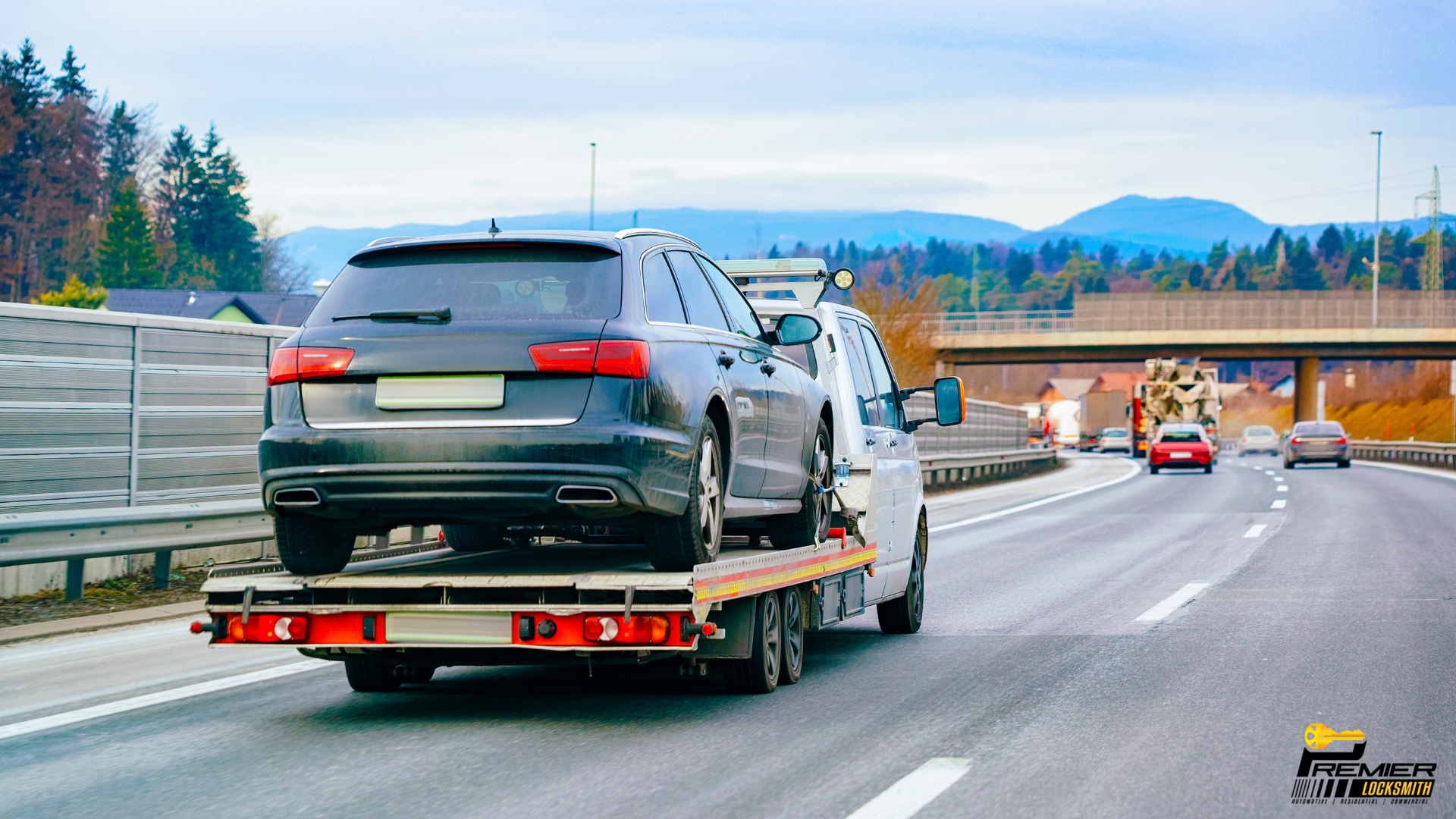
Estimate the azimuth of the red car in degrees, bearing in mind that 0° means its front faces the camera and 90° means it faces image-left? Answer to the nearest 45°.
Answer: approximately 180°

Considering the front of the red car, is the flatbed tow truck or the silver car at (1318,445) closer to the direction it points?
the silver car

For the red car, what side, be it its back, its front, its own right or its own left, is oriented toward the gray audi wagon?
back

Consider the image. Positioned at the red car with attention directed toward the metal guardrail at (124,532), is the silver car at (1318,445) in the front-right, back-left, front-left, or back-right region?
back-left

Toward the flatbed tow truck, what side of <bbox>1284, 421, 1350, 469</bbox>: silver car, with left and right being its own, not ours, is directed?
back

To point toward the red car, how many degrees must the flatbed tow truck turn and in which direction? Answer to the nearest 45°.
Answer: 0° — it already faces it

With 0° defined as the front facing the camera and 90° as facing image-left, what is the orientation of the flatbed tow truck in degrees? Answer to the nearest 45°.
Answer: approximately 225°

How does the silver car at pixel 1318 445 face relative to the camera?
away from the camera

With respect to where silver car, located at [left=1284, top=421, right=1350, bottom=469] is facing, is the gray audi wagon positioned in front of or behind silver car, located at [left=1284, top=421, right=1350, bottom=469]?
behind

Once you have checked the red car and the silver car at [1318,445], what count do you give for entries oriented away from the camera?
2

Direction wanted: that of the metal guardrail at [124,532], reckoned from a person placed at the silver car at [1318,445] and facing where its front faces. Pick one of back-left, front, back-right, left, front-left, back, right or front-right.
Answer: back
